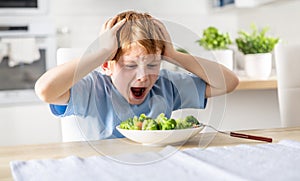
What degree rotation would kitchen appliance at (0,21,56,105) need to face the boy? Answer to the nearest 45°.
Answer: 0° — it already faces them

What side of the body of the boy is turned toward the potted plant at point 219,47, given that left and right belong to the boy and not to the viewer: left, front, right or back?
back

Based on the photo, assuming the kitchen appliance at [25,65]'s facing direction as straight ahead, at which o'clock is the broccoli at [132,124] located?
The broccoli is roughly at 12 o'clock from the kitchen appliance.

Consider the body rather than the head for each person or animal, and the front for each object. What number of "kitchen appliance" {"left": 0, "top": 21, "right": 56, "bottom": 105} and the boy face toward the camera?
2
